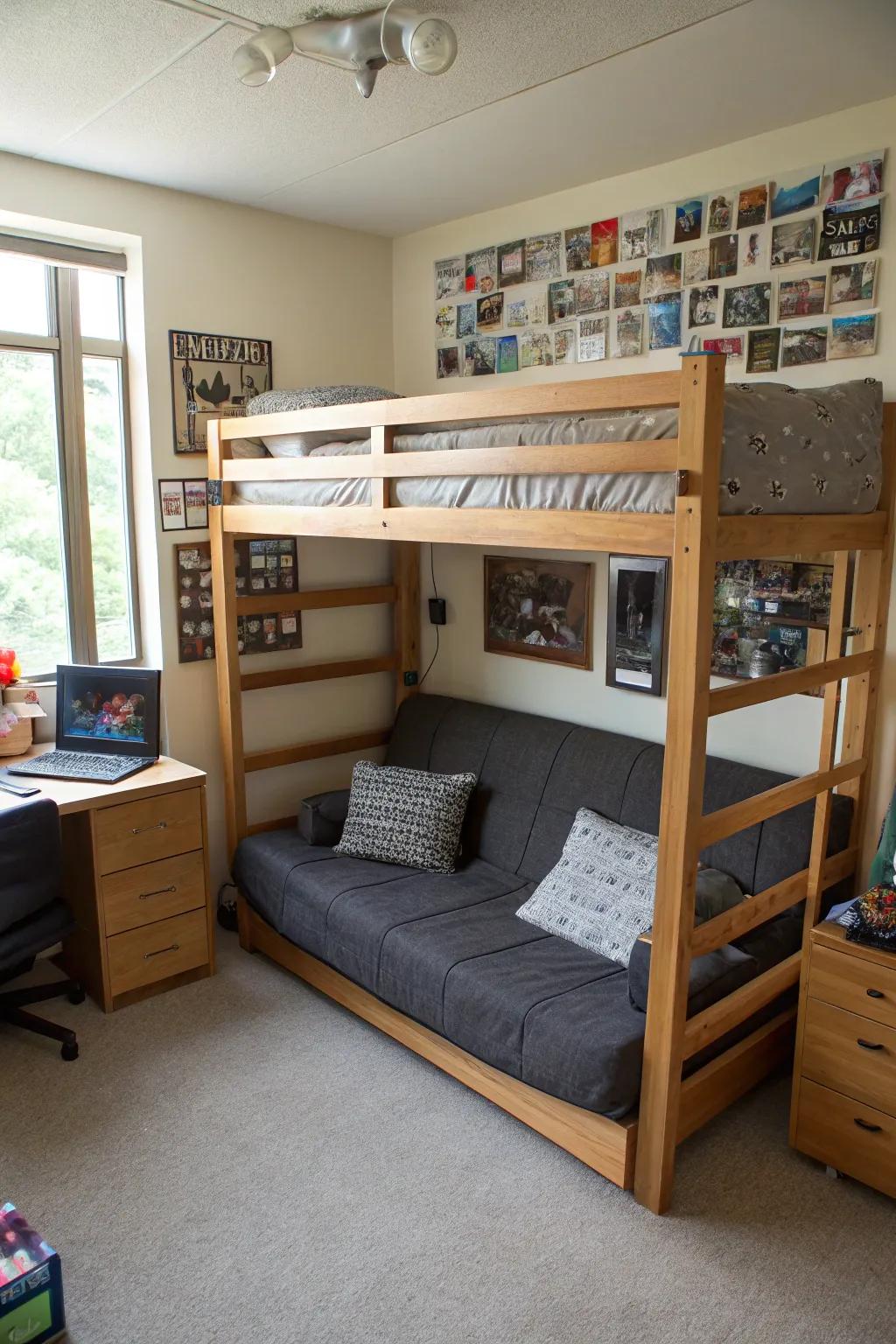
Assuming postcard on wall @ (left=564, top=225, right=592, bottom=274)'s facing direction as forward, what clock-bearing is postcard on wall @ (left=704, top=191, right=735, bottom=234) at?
postcard on wall @ (left=704, top=191, right=735, bottom=234) is roughly at 9 o'clock from postcard on wall @ (left=564, top=225, right=592, bottom=274).

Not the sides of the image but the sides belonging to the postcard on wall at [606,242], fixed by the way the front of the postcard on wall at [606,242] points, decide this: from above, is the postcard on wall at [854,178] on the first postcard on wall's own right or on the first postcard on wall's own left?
on the first postcard on wall's own left

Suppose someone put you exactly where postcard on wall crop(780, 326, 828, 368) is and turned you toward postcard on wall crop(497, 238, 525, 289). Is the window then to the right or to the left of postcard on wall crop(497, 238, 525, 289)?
left

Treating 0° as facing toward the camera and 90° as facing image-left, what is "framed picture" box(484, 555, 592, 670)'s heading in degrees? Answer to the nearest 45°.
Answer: approximately 45°

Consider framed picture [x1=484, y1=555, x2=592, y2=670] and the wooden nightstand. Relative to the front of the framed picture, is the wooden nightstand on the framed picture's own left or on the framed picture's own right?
on the framed picture's own left

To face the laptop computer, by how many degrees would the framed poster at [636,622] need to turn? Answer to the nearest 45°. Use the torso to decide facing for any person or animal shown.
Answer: approximately 45° to its right

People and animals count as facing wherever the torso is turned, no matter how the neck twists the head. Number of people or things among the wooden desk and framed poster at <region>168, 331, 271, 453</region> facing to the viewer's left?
0

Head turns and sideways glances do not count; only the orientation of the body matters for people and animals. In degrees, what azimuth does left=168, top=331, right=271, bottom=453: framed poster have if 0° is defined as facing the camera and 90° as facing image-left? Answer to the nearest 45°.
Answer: approximately 315°

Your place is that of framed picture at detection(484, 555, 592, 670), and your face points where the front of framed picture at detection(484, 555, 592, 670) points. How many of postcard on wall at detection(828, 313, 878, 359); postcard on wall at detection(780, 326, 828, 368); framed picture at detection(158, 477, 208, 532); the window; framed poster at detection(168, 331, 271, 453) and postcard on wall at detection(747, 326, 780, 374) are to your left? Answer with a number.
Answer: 3
